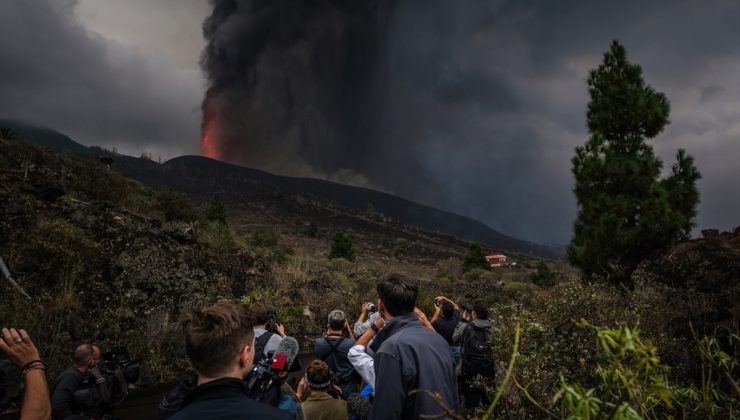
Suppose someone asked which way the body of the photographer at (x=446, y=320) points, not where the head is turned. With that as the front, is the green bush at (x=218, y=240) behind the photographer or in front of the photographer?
in front

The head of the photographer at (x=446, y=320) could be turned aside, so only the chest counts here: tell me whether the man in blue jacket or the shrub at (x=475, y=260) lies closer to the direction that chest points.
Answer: the shrub

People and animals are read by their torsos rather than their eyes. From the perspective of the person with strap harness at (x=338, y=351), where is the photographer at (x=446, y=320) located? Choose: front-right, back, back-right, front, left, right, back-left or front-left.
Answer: front-right

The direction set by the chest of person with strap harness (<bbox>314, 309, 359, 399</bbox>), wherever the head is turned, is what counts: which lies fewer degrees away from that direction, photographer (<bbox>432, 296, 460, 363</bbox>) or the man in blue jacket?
the photographer

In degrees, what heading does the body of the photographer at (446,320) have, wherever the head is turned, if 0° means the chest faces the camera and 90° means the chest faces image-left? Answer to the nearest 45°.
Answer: approximately 135°

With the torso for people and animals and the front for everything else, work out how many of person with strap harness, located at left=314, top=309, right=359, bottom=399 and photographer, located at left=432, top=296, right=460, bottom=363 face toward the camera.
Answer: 0

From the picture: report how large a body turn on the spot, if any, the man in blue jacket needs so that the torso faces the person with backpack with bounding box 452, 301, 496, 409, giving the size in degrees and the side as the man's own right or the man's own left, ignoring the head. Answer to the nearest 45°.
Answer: approximately 45° to the man's own right

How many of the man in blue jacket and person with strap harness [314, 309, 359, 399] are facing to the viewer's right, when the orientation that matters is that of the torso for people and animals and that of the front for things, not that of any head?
0

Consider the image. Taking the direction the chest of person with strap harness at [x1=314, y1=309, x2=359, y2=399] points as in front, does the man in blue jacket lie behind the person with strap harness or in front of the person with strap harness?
behind

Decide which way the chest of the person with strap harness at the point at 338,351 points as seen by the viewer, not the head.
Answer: away from the camera

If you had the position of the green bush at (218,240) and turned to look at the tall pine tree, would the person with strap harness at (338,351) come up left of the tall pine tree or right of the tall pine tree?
right

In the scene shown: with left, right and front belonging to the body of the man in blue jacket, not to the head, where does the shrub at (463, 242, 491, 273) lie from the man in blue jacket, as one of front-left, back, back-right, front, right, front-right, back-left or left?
front-right

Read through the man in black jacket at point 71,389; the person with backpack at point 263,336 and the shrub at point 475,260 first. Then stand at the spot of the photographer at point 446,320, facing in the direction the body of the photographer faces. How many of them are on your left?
2

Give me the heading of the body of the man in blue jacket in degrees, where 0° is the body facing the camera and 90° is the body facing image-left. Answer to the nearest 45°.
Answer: approximately 135°

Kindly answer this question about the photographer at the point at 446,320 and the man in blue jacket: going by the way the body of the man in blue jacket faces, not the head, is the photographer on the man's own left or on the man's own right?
on the man's own right

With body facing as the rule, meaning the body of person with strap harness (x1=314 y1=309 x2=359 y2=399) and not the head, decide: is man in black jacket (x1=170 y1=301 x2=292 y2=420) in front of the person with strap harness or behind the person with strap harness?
behind

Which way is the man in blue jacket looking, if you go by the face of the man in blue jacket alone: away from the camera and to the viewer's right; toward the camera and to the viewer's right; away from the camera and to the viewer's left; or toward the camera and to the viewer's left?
away from the camera and to the viewer's left
